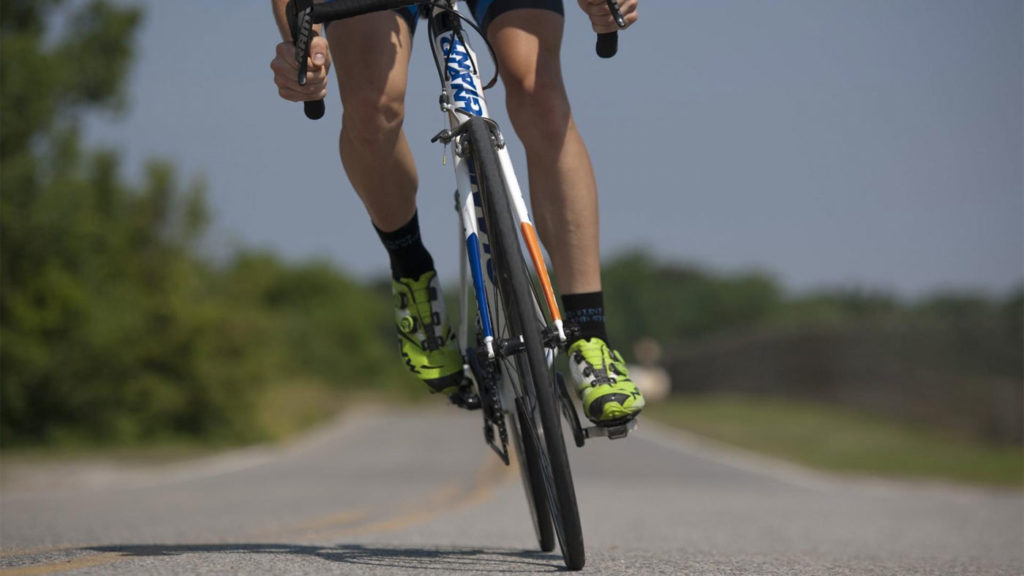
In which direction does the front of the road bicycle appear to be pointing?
toward the camera

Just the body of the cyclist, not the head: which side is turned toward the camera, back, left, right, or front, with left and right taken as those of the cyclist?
front
